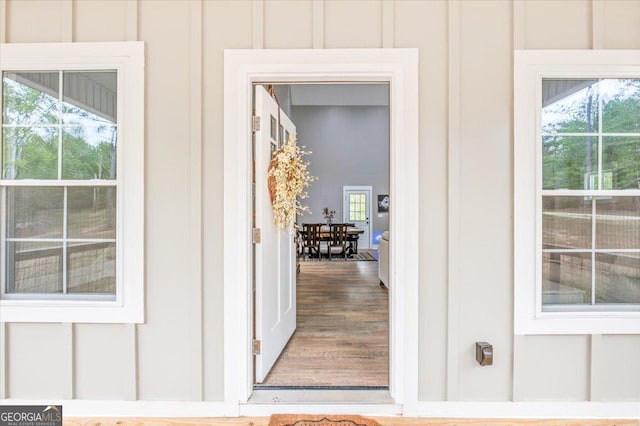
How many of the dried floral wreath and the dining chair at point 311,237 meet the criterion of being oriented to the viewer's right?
1

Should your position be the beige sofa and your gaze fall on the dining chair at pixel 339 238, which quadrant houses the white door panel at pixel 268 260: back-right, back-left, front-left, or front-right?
back-left

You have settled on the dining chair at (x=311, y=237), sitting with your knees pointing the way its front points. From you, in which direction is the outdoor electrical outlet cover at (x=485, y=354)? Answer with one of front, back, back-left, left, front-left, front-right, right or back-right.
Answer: back

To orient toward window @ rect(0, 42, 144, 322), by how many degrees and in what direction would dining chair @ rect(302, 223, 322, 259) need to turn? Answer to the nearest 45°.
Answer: approximately 180°

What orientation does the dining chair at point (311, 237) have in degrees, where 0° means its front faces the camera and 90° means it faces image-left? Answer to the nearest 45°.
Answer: approximately 180°

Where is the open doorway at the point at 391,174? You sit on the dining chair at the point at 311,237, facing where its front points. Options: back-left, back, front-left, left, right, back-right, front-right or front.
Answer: back

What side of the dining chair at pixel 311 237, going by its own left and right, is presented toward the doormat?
back

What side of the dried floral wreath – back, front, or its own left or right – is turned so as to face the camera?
right

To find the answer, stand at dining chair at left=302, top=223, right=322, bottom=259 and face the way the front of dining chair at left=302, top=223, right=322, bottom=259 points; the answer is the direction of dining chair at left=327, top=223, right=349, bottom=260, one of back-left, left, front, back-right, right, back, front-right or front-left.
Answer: right

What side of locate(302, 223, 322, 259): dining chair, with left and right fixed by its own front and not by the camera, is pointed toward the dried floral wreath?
back

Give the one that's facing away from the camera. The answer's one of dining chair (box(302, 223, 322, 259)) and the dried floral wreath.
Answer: the dining chair

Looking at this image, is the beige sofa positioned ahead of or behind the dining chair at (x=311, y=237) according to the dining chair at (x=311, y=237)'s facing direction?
behind

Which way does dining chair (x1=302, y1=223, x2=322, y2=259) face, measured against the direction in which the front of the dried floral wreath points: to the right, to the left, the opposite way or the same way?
to the left

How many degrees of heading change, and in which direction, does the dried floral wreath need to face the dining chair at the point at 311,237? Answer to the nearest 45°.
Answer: approximately 90° to its left

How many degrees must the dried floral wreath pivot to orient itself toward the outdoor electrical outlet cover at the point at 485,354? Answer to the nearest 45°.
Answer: approximately 45° to its right
